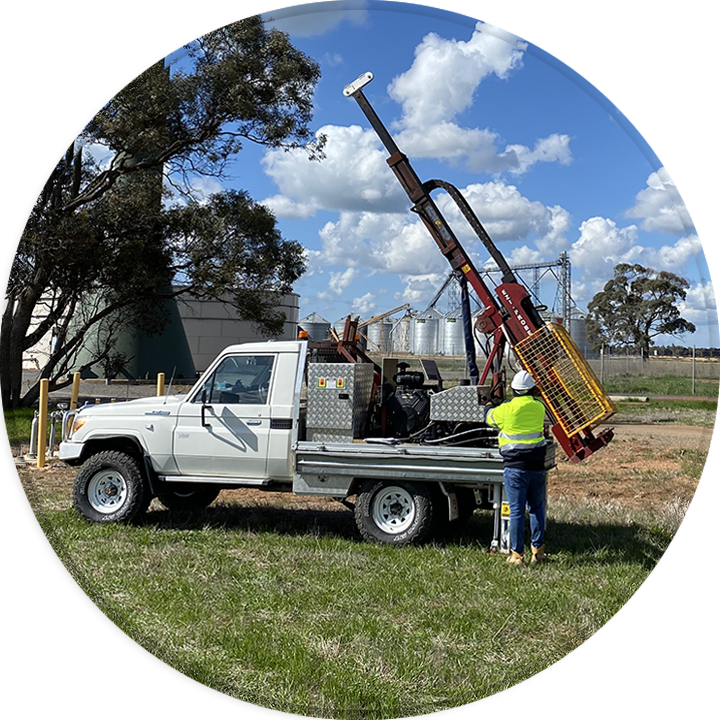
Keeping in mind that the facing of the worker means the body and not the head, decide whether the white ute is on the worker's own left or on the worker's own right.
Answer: on the worker's own left

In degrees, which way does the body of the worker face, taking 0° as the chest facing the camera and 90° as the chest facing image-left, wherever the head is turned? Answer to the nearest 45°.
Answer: approximately 180°

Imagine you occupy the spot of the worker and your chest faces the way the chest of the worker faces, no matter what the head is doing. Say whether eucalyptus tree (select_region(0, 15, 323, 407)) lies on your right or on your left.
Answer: on your left

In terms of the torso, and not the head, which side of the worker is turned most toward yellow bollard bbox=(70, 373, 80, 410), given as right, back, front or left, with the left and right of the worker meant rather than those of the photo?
left
